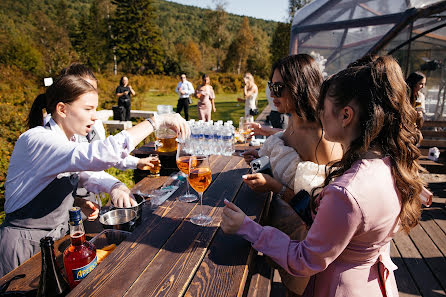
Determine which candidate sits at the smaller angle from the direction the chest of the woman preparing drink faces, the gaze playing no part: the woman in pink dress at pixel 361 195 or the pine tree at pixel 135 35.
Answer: the woman in pink dress

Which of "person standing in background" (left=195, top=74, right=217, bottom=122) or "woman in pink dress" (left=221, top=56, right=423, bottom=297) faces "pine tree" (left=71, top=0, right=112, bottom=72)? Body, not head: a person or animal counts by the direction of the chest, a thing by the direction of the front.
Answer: the woman in pink dress

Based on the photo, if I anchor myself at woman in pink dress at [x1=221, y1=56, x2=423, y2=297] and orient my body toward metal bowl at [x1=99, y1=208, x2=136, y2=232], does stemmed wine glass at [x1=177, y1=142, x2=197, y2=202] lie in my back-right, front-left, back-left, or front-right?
front-right

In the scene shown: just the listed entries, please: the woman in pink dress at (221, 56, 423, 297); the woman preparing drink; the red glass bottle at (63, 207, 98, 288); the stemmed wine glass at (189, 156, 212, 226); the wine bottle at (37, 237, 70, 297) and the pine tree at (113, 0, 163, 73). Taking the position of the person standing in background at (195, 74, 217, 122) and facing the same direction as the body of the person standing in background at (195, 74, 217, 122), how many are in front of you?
5

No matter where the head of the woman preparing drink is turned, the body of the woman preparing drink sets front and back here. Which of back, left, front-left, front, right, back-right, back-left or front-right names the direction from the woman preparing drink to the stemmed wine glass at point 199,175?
front-right

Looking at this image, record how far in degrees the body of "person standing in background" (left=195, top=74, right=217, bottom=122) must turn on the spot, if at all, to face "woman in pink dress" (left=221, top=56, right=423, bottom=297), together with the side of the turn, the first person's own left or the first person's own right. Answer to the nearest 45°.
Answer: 0° — they already face them

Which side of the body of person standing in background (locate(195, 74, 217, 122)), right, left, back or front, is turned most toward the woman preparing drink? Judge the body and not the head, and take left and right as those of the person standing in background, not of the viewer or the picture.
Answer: front

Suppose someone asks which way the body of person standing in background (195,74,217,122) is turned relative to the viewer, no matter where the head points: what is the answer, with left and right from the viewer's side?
facing the viewer

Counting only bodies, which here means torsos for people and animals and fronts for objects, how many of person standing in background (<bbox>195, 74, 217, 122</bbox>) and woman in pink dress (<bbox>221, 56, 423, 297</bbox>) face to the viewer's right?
0

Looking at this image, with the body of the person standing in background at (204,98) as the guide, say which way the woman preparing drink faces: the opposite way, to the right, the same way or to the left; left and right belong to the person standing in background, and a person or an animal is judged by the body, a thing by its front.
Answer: to the left

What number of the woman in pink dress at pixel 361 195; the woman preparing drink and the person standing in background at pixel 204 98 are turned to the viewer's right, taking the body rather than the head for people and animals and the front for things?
1

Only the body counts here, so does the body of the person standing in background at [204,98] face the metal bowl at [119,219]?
yes

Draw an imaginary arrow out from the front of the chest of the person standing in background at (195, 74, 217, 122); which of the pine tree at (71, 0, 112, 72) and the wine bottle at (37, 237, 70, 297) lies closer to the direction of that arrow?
the wine bottle

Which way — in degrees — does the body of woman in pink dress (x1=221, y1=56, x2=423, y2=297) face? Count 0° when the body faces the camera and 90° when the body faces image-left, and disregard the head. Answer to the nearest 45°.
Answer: approximately 135°

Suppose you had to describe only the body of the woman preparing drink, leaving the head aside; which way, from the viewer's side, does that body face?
to the viewer's right

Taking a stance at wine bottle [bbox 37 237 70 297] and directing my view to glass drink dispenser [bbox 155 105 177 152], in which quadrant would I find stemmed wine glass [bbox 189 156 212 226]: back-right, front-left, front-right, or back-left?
front-right

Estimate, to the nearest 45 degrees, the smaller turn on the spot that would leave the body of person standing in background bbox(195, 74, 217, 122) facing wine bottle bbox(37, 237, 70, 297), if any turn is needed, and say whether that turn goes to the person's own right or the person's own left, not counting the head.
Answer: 0° — they already face it

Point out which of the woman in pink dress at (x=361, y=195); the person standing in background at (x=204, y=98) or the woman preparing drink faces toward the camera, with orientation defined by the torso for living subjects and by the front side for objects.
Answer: the person standing in background

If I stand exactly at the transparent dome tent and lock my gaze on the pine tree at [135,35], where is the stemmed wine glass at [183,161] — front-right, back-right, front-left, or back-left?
back-left
